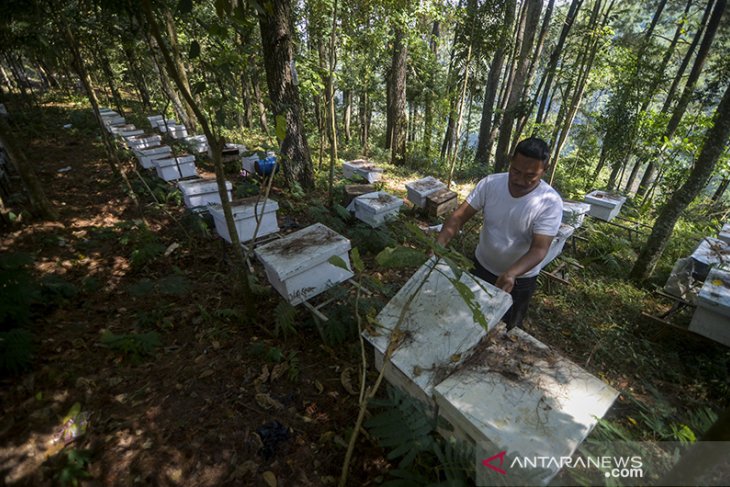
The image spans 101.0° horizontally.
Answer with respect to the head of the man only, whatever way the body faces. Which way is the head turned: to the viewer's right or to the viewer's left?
to the viewer's left

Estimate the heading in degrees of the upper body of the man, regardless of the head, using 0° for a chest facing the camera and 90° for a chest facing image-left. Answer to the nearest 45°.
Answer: approximately 45°

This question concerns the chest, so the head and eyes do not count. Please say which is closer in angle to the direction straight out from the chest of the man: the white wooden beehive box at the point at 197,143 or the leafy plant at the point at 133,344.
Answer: the leafy plant

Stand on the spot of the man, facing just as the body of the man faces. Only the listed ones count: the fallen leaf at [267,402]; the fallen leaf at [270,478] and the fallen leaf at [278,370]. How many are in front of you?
3

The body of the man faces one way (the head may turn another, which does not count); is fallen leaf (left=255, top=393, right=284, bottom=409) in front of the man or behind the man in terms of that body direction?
in front

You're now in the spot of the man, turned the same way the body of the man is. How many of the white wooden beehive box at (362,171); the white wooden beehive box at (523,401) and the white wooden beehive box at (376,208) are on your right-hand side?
2

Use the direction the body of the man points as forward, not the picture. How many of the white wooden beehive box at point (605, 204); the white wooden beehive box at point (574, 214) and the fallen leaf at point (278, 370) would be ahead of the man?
1

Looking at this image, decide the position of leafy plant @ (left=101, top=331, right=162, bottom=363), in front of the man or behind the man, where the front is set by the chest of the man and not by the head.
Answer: in front

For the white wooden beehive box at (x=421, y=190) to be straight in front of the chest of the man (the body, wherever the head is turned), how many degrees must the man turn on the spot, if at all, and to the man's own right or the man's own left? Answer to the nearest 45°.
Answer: approximately 90° to the man's own right

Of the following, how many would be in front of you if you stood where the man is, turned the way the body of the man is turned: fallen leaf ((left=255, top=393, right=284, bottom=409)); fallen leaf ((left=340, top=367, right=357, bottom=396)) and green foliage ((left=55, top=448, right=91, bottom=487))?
3

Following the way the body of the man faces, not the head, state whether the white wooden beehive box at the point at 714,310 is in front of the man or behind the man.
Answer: behind
